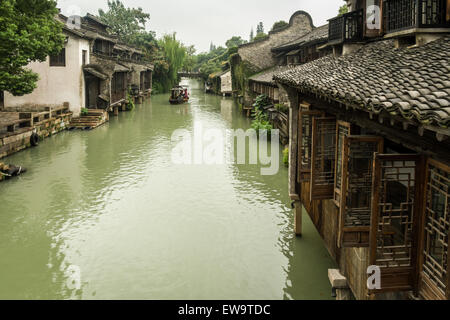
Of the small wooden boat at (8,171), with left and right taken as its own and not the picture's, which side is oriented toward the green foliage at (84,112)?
left

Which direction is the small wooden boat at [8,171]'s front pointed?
to the viewer's right

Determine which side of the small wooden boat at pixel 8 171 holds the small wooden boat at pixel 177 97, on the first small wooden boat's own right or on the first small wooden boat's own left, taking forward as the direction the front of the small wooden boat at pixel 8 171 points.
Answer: on the first small wooden boat's own left

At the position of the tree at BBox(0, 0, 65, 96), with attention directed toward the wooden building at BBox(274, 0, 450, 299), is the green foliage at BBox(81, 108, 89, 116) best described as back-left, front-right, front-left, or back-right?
back-left

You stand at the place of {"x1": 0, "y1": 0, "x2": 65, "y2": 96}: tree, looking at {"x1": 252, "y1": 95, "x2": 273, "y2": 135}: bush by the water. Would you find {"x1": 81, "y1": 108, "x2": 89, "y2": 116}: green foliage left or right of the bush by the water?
left
